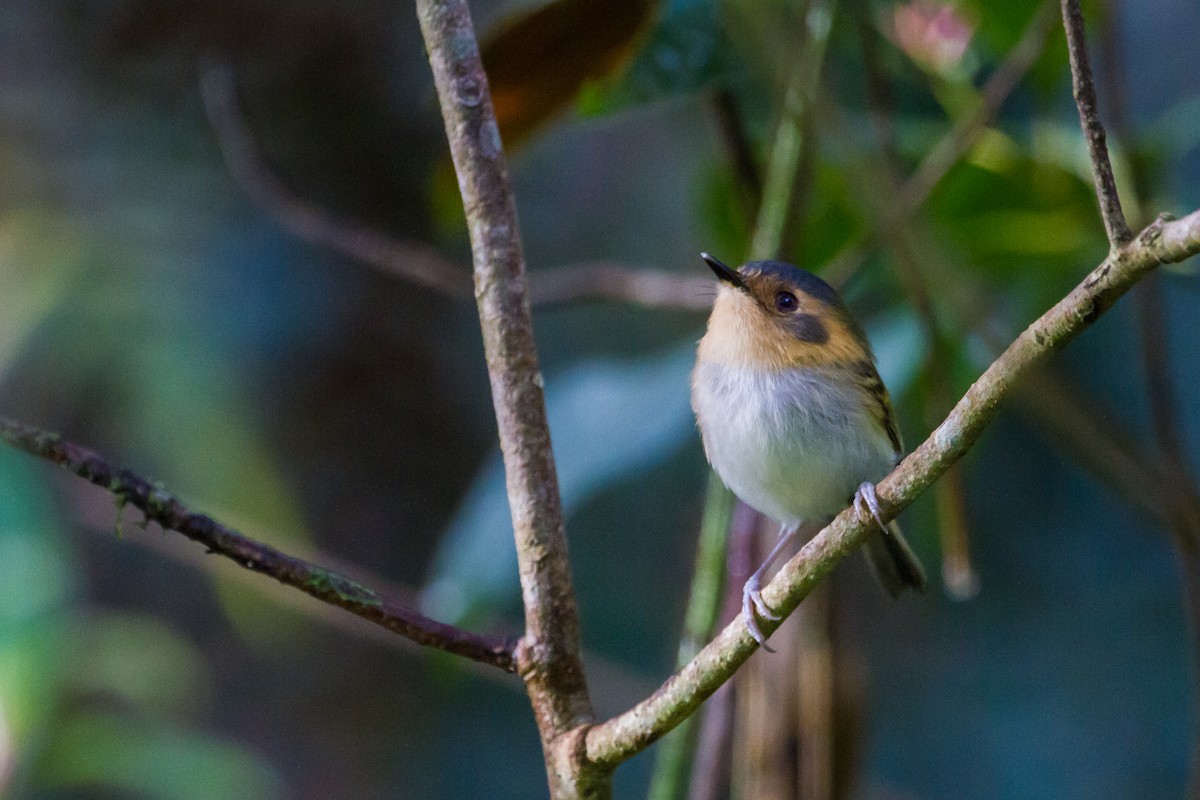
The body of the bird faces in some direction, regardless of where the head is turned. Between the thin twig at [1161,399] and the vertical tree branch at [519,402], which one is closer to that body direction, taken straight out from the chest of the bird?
the vertical tree branch

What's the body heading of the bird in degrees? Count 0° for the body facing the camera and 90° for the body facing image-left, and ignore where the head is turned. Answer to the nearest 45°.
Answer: approximately 45°

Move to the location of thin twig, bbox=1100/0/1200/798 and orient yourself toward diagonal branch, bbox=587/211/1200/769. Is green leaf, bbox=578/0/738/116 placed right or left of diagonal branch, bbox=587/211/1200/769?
right

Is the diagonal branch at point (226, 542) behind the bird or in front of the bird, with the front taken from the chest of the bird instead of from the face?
in front
